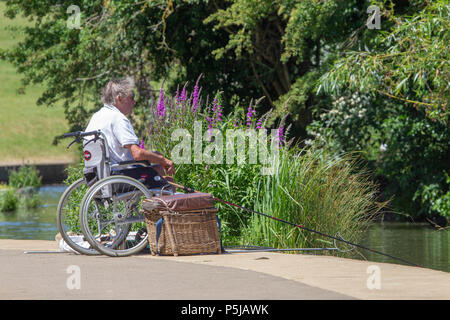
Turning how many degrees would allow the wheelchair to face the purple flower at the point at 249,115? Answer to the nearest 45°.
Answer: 0° — it already faces it

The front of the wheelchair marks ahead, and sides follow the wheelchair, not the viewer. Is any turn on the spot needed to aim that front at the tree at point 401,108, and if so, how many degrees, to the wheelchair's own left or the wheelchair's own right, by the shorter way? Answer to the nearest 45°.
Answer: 0° — it already faces it

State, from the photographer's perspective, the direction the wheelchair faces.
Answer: facing away from the viewer and to the right of the viewer

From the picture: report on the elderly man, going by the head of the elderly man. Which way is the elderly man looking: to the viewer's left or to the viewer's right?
to the viewer's right

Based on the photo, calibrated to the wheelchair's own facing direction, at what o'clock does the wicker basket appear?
The wicker basket is roughly at 2 o'clock from the wheelchair.

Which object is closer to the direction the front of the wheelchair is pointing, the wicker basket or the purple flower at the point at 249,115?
the purple flower

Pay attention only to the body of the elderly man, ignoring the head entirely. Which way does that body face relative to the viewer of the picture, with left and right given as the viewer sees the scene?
facing away from the viewer and to the right of the viewer
